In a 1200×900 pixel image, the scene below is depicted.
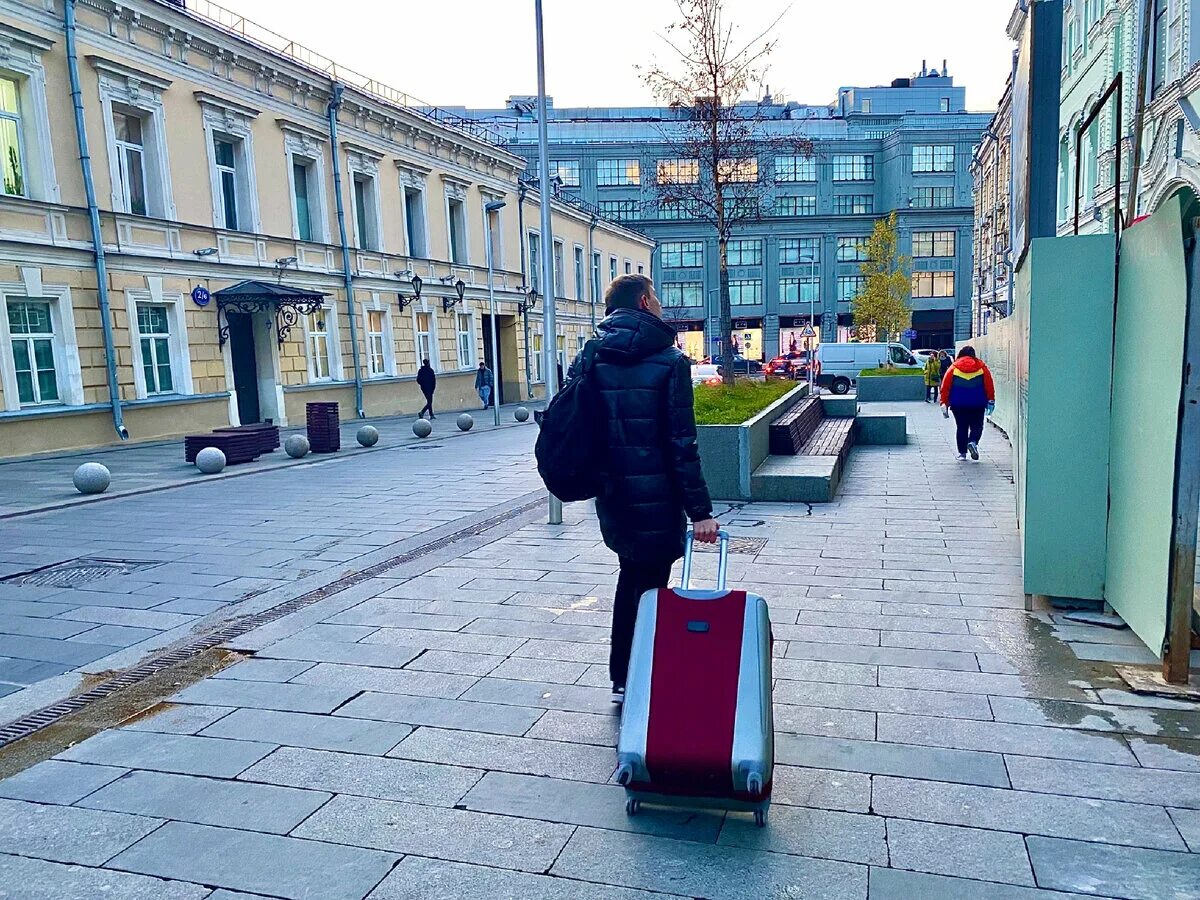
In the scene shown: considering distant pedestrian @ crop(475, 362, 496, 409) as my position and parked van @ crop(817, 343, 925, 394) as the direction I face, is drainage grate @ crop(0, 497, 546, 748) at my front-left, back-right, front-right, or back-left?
back-right

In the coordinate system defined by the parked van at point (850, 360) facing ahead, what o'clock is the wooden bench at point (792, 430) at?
The wooden bench is roughly at 3 o'clock from the parked van.

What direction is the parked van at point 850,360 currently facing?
to the viewer's right

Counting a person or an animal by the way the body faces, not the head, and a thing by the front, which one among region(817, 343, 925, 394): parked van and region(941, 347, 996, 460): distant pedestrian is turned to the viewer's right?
the parked van

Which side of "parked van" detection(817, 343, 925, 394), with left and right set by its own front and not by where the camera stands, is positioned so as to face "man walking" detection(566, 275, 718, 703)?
right

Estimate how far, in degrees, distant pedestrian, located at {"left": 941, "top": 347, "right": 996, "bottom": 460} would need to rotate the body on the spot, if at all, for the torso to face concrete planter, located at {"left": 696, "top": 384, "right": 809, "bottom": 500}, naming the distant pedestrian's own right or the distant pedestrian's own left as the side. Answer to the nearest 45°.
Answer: approximately 135° to the distant pedestrian's own left

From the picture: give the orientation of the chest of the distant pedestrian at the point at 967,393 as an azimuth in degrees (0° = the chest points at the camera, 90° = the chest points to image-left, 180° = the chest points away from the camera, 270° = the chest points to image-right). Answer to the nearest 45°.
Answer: approximately 180°

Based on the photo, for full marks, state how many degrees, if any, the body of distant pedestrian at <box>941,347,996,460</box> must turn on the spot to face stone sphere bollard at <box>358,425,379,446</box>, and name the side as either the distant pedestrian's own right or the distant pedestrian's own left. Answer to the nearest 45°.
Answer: approximately 90° to the distant pedestrian's own left

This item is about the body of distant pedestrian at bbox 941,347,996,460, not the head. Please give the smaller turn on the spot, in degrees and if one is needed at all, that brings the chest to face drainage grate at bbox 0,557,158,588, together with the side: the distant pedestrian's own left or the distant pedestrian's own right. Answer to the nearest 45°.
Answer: approximately 135° to the distant pedestrian's own left

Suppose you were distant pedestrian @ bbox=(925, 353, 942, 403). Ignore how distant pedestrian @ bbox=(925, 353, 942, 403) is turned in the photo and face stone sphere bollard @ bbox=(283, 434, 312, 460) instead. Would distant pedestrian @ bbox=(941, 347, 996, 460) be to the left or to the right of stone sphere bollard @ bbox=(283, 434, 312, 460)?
left

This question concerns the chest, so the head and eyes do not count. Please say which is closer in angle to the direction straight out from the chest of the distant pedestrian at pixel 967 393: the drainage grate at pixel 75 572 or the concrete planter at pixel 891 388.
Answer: the concrete planter

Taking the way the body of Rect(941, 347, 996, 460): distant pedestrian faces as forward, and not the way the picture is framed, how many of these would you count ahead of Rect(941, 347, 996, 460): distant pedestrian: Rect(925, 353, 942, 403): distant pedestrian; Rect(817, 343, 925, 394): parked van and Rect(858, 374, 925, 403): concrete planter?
3

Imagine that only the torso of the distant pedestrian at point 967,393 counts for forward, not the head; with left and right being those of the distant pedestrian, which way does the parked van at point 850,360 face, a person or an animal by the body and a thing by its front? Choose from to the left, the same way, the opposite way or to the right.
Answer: to the right

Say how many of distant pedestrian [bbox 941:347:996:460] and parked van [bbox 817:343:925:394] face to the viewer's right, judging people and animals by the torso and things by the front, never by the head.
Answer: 1

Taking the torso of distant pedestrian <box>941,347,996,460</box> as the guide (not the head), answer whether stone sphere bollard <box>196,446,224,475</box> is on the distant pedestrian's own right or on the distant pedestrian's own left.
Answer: on the distant pedestrian's own left

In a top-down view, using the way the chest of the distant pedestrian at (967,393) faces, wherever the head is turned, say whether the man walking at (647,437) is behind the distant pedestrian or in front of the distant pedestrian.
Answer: behind

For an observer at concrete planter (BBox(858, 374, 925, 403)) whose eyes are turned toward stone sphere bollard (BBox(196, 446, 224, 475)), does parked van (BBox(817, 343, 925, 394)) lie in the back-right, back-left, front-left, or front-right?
back-right
